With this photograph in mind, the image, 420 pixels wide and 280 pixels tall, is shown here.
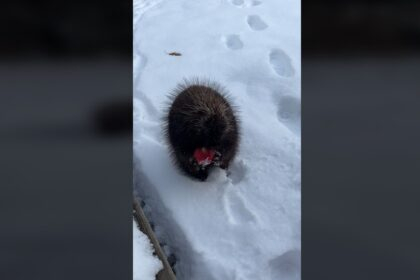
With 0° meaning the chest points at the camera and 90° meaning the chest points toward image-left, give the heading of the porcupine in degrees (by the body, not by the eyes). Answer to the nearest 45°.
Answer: approximately 0°
